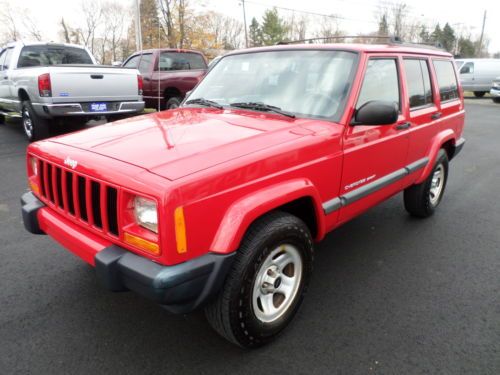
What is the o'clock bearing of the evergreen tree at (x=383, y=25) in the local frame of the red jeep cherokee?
The evergreen tree is roughly at 5 o'clock from the red jeep cherokee.

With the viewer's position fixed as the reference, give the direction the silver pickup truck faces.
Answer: facing away from the viewer and to the left of the viewer

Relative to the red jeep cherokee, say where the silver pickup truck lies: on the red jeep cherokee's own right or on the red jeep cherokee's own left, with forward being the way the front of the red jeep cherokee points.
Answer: on the red jeep cherokee's own right

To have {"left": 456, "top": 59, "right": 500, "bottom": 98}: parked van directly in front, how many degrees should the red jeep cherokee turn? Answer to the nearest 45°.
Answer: approximately 180°

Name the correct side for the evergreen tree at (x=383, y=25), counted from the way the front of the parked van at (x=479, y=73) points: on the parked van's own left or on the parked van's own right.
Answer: on the parked van's own right

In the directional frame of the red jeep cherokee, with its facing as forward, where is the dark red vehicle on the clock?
The dark red vehicle is roughly at 4 o'clock from the red jeep cherokee.

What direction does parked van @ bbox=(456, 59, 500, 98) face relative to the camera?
to the viewer's left

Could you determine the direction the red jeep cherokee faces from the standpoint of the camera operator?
facing the viewer and to the left of the viewer
